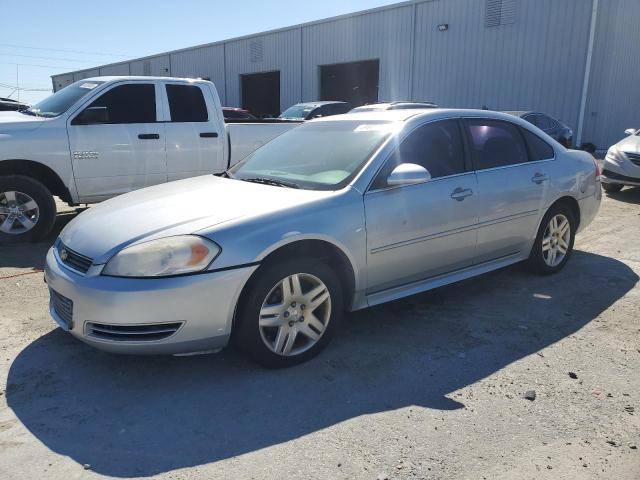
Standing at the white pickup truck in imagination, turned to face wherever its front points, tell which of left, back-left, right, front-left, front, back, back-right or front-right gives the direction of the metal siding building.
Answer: back-right

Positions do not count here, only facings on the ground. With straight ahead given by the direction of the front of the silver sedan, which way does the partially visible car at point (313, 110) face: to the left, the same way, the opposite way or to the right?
the same way

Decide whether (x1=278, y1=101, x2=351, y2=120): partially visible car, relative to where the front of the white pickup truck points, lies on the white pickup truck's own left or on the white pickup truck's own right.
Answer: on the white pickup truck's own right

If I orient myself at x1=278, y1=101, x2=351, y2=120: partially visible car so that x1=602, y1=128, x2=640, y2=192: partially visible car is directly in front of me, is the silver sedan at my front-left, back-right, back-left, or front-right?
front-right

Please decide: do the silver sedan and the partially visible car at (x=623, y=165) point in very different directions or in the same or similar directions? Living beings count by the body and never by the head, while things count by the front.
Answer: same or similar directions

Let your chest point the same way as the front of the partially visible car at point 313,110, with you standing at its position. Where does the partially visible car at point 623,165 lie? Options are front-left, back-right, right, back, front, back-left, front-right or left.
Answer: left

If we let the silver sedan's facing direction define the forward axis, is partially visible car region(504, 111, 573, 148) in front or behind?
behind

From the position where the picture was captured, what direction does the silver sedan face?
facing the viewer and to the left of the viewer

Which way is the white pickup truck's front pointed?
to the viewer's left

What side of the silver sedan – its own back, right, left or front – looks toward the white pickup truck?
right

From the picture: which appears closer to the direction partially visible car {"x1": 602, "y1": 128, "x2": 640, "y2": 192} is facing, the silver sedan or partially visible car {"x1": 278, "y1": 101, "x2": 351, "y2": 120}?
the silver sedan

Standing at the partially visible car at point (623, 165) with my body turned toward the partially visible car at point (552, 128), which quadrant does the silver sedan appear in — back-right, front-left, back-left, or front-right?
back-left

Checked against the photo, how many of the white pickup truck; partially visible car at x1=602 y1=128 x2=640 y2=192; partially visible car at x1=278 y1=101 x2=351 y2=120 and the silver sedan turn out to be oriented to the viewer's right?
0

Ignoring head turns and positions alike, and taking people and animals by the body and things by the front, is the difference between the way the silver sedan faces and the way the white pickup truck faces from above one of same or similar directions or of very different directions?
same or similar directions

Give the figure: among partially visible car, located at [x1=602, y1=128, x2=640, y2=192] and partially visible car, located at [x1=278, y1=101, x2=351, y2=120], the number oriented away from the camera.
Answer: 0
